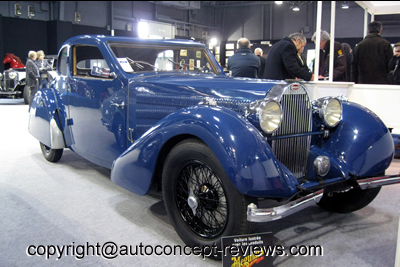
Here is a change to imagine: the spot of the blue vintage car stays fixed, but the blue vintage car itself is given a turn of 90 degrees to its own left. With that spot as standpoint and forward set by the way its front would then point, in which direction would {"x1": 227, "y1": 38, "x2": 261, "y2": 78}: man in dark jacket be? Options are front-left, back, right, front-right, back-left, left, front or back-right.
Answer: front-left

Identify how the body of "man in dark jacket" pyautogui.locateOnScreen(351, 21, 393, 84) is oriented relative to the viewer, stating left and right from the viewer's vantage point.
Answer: facing away from the viewer

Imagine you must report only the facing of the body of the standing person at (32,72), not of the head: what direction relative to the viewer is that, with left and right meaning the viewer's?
facing to the right of the viewer

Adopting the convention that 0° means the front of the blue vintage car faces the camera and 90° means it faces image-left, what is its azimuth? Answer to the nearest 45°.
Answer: approximately 315°
